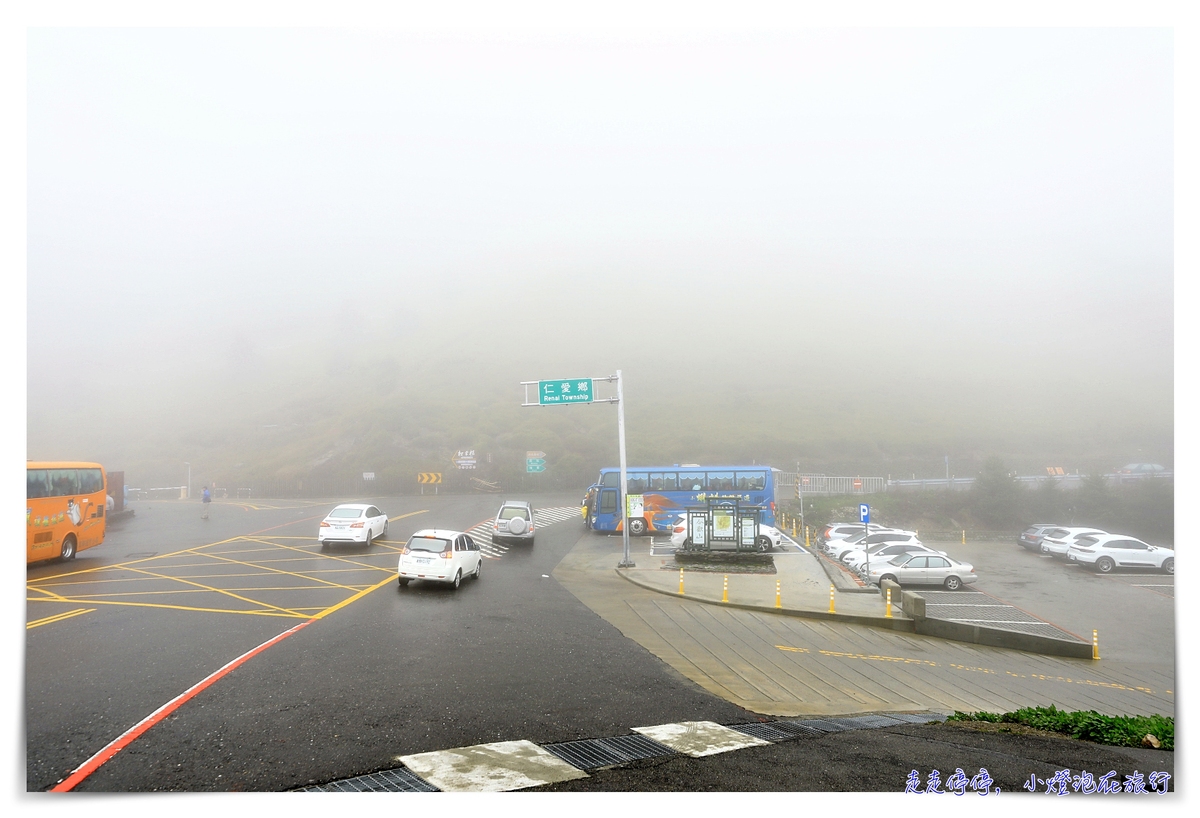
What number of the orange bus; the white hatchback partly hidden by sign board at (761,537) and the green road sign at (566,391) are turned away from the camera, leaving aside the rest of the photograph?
0

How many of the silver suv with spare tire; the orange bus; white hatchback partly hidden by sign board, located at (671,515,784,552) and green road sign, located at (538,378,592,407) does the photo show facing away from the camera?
1

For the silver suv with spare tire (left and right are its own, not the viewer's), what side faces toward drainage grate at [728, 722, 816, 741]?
back

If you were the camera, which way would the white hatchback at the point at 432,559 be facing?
facing away from the viewer and to the right of the viewer

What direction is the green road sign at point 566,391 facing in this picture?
toward the camera

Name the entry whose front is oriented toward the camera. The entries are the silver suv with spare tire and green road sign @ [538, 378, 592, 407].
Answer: the green road sign

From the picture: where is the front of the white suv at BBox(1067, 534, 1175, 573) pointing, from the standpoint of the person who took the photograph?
facing away from the viewer and to the right of the viewer

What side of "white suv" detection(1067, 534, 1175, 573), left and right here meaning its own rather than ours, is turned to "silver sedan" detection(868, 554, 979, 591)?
back

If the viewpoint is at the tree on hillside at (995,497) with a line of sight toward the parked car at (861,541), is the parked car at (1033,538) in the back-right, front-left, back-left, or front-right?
front-left

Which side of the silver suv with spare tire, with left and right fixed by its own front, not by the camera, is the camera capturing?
back

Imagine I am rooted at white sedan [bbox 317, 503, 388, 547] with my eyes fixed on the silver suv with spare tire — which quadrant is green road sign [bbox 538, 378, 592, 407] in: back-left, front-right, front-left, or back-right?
front-right

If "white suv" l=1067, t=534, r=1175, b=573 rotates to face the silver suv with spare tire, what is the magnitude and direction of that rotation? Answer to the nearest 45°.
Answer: approximately 180°

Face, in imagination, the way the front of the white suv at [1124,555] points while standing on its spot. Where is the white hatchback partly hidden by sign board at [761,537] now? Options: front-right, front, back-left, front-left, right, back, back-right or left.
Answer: back
